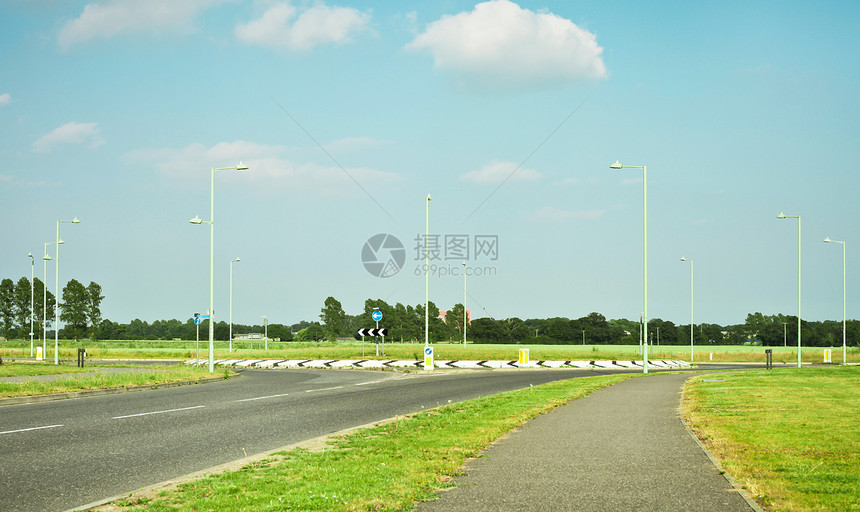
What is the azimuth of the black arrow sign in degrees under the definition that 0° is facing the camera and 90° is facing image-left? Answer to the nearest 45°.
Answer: approximately 0°
